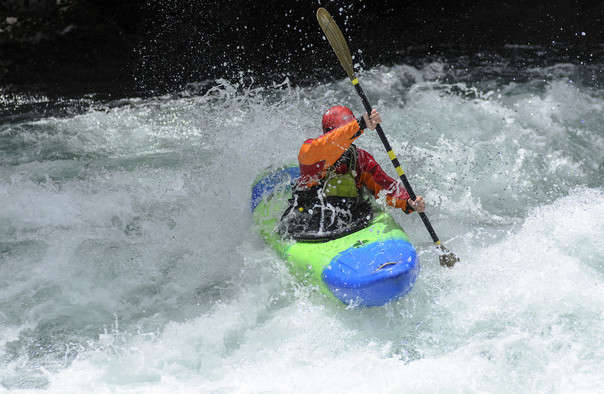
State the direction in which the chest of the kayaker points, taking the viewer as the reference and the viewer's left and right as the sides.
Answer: facing the viewer and to the right of the viewer
